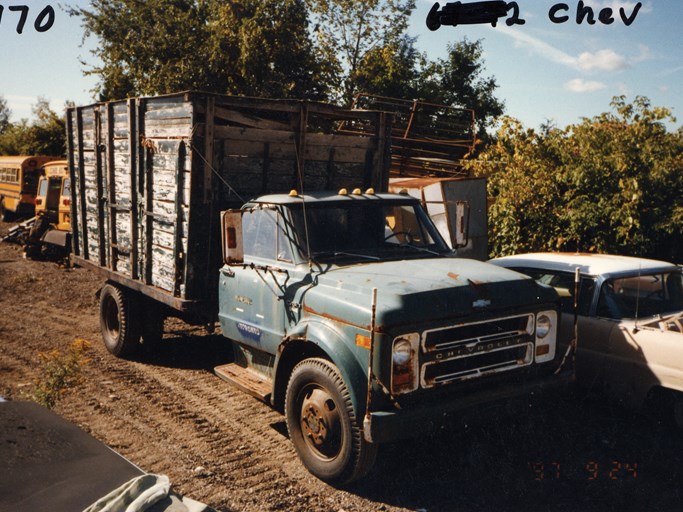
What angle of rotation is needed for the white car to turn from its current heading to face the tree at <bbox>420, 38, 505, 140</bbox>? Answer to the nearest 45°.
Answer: approximately 135° to its left

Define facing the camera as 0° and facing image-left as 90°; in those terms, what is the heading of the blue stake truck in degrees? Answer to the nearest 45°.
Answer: approximately 315°

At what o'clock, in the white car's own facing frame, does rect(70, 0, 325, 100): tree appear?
The tree is roughly at 6 o'clock from the white car.

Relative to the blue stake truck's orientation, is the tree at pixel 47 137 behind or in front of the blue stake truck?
behind

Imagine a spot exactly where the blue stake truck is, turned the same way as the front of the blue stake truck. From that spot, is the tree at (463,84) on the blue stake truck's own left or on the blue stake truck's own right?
on the blue stake truck's own left

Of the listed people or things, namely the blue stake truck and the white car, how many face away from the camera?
0

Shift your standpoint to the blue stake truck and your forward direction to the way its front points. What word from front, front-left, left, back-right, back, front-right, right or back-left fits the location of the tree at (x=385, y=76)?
back-left
